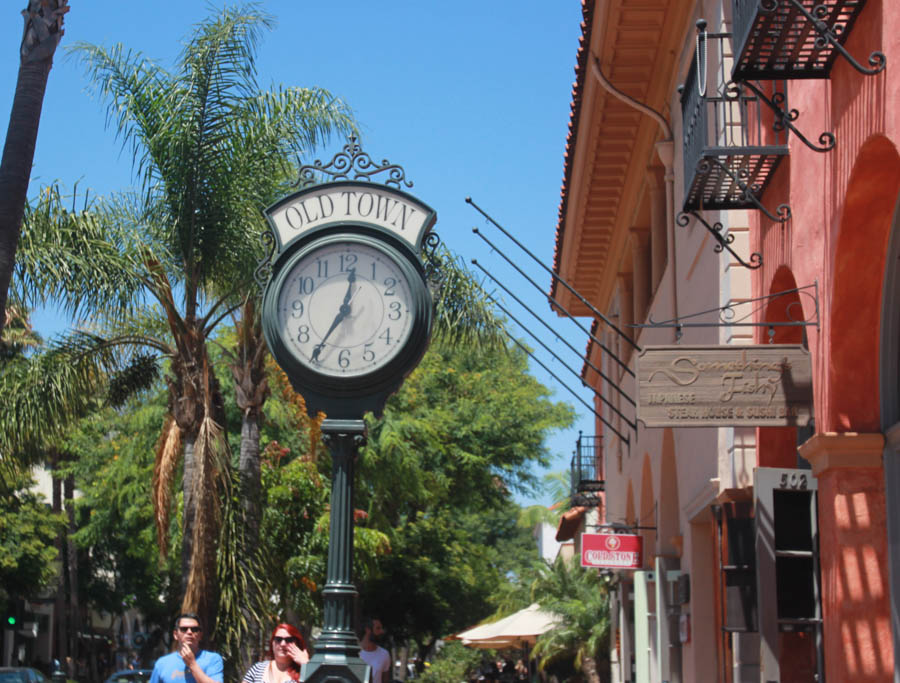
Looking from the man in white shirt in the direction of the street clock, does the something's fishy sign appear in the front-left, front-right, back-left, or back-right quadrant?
front-left

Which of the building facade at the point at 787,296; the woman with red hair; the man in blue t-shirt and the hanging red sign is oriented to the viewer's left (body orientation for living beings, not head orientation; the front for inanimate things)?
the building facade

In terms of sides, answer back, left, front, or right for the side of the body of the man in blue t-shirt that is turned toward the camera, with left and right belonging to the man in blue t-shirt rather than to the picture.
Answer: front

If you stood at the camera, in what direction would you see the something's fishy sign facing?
facing the viewer

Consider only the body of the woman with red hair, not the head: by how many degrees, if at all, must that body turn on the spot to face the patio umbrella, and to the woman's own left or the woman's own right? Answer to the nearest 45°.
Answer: approximately 180°

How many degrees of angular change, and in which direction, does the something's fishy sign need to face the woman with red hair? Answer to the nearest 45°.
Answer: approximately 45° to its right

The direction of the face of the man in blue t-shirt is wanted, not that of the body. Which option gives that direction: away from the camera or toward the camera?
toward the camera

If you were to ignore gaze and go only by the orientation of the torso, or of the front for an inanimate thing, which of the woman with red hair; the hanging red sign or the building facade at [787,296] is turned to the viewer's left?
the building facade

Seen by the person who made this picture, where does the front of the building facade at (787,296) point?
facing to the left of the viewer

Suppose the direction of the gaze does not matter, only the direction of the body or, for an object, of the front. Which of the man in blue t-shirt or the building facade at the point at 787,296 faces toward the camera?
the man in blue t-shirt

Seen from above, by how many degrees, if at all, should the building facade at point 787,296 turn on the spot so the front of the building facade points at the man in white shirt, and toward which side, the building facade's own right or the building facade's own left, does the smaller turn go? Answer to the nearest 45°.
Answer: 0° — it already faces them

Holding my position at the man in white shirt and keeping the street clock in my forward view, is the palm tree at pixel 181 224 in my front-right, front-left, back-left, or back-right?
back-right
